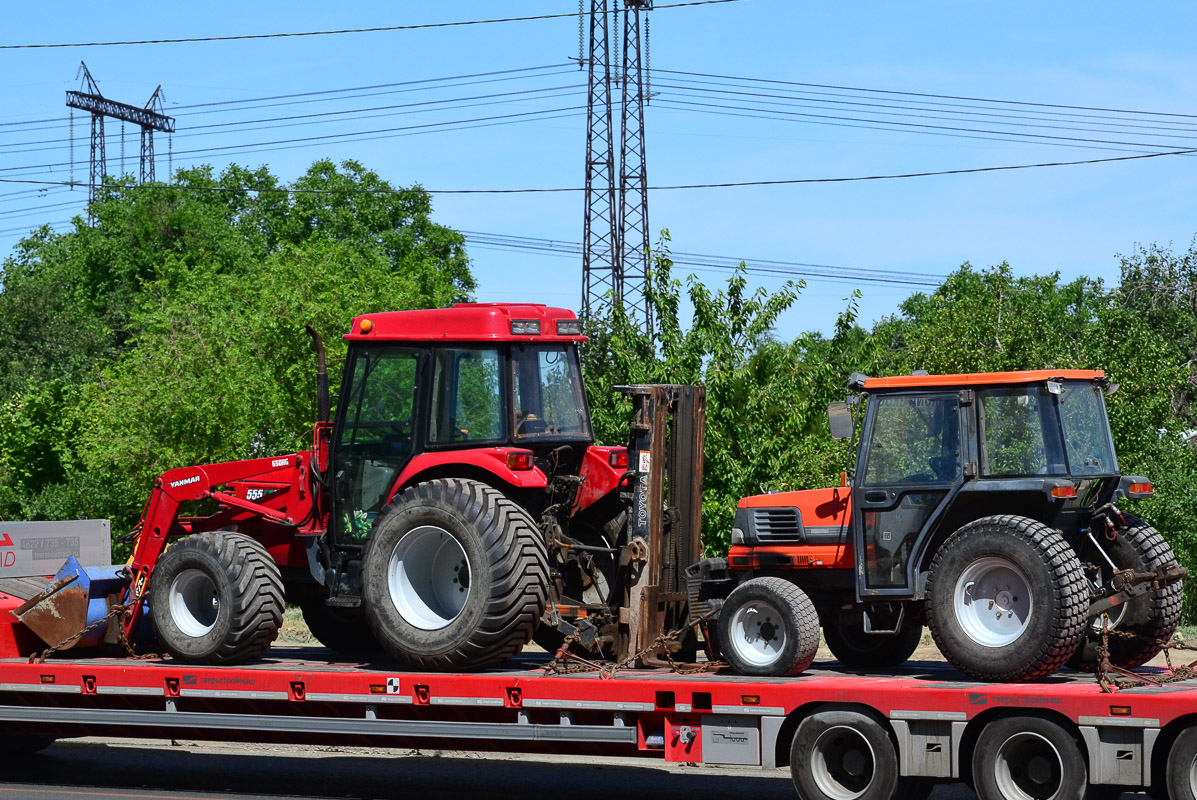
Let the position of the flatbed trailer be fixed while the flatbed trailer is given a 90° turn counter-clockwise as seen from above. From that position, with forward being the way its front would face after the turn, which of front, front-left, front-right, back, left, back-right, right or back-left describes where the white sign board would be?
back-right

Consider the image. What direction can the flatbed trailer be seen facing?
to the viewer's left
